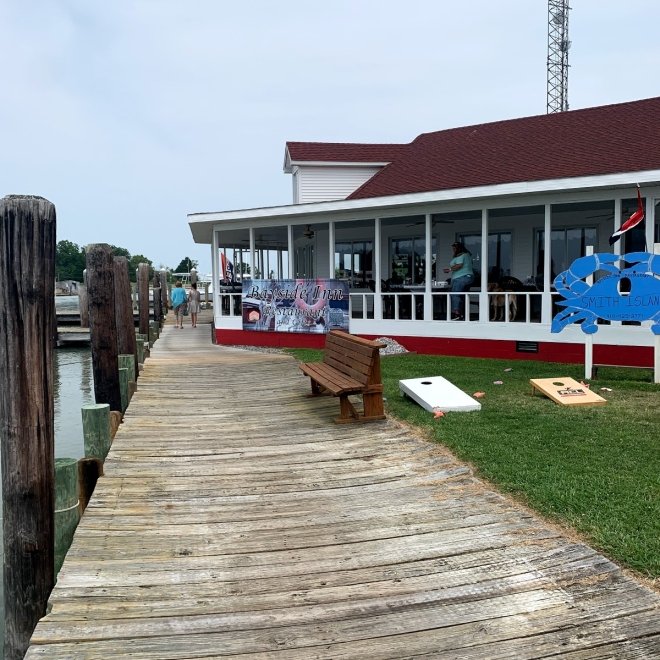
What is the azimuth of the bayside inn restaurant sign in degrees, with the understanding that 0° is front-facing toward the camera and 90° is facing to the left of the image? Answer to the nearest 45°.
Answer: approximately 0°

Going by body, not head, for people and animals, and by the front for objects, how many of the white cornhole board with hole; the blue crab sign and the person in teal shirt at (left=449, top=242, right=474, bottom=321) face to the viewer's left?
1

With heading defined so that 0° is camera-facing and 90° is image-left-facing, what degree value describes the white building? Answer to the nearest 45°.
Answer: approximately 45°

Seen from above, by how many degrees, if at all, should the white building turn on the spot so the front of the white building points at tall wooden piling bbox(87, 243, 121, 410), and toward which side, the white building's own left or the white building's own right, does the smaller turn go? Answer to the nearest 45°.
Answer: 0° — it already faces it

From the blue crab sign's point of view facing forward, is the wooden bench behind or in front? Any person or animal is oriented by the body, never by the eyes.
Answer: in front

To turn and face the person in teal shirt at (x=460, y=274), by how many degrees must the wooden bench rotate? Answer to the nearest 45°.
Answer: approximately 135° to its right

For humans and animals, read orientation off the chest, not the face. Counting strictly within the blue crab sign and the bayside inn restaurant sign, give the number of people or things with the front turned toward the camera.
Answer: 2
